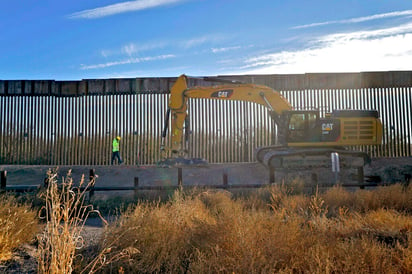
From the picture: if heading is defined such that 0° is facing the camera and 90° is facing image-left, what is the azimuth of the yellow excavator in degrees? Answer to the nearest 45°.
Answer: approximately 90°

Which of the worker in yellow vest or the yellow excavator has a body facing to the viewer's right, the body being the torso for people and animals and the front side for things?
the worker in yellow vest

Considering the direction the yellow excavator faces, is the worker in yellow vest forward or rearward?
forward

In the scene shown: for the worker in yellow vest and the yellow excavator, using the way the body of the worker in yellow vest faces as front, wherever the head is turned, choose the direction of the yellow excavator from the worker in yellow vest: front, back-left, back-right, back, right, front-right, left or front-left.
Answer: front-right

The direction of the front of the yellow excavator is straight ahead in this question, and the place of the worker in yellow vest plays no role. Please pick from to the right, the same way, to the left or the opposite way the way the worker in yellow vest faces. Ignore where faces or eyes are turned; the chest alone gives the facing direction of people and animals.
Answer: the opposite way
